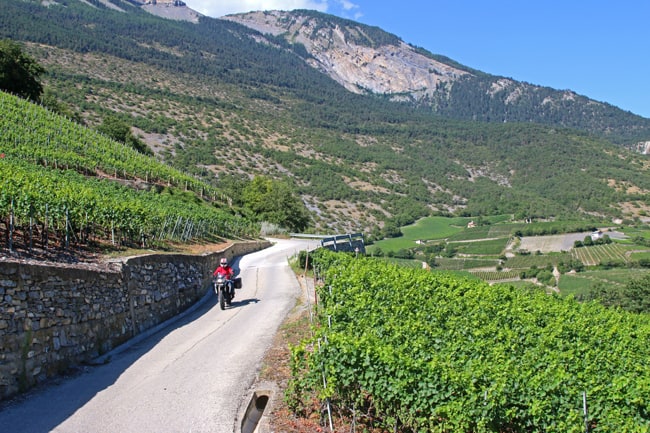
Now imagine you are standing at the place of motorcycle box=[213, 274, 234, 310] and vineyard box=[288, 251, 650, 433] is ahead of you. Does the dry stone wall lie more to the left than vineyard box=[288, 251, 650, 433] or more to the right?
right

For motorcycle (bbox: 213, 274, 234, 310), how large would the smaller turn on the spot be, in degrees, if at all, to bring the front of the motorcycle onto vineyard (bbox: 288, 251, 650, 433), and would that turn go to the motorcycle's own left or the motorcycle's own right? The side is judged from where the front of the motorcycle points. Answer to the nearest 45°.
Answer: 0° — it already faces it

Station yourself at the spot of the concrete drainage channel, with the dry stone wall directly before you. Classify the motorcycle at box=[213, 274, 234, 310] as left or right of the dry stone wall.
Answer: right

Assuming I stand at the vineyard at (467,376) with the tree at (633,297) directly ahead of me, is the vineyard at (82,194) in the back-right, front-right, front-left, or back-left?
front-left

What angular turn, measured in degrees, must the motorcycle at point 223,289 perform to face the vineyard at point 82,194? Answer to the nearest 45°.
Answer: approximately 135° to its right

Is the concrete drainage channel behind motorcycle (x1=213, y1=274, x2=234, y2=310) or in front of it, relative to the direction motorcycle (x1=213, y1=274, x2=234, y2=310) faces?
in front

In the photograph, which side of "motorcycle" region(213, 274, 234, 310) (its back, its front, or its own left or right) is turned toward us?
front

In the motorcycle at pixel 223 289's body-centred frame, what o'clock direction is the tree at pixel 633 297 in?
The tree is roughly at 8 o'clock from the motorcycle.
